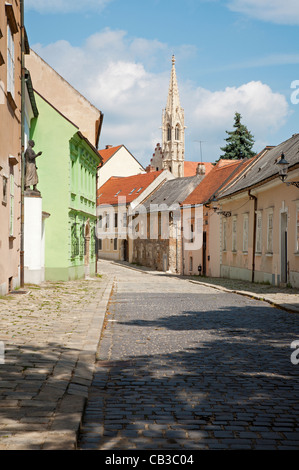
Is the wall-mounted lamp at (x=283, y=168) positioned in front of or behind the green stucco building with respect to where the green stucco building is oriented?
in front

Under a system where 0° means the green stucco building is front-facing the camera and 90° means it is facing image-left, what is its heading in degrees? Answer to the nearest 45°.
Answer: approximately 270°
